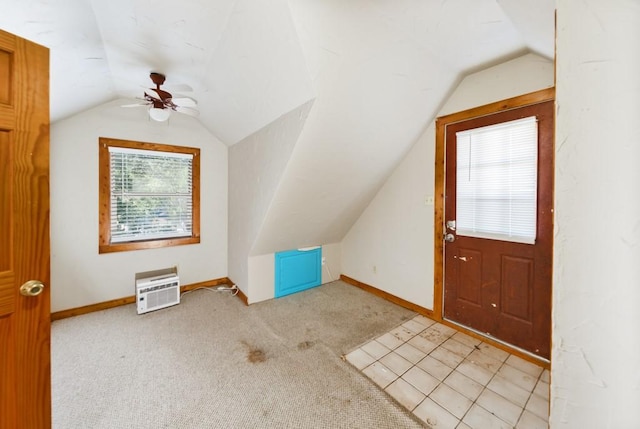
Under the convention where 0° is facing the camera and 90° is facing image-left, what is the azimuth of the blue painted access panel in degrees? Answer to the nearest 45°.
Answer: approximately 315°

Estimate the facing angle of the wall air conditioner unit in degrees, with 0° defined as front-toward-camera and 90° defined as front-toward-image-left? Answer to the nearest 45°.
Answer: approximately 315°

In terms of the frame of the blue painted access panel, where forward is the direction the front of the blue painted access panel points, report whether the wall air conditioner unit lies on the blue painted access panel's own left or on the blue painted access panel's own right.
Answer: on the blue painted access panel's own right

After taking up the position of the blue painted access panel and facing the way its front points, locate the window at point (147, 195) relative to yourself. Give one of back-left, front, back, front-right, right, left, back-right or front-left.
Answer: back-right
